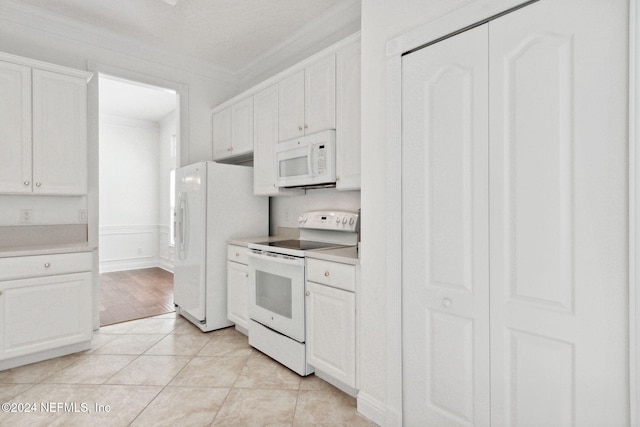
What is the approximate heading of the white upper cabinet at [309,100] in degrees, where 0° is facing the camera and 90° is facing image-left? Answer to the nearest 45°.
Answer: approximately 45°

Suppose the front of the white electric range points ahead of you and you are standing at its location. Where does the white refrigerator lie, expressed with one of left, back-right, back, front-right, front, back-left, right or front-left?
right

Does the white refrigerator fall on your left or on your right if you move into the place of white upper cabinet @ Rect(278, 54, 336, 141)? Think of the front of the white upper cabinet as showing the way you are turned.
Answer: on your right

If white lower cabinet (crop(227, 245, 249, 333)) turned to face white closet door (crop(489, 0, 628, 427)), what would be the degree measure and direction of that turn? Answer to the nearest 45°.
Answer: approximately 90° to its left

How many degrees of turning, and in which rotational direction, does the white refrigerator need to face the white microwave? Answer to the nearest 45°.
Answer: approximately 90° to its left

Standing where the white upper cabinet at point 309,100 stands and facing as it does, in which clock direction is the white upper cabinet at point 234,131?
the white upper cabinet at point 234,131 is roughly at 3 o'clock from the white upper cabinet at point 309,100.

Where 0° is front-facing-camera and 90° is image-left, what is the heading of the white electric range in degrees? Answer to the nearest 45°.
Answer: approximately 45°

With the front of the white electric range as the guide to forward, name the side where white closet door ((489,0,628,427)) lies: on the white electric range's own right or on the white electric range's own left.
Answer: on the white electric range's own left

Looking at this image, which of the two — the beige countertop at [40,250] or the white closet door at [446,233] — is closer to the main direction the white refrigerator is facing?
the beige countertop

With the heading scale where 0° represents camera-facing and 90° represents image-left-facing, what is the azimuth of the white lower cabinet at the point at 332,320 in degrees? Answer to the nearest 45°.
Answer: approximately 45°

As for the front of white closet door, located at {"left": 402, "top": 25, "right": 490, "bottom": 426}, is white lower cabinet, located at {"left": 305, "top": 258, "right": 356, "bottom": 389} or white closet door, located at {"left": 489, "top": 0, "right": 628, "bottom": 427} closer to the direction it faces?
the white lower cabinet
